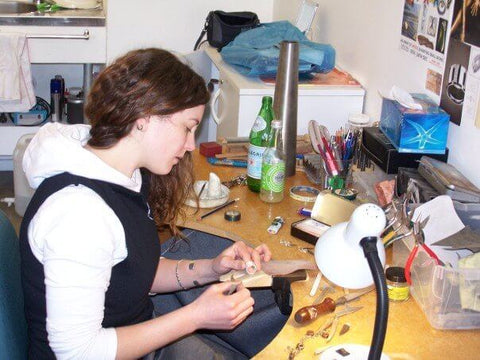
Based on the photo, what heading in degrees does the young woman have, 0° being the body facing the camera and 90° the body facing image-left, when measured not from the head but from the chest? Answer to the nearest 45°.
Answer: approximately 270°

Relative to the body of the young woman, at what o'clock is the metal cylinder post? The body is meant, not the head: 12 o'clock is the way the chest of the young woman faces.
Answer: The metal cylinder post is roughly at 10 o'clock from the young woman.

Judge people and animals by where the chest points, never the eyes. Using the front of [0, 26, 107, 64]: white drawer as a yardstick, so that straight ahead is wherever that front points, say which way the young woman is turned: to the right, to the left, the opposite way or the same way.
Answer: to the left

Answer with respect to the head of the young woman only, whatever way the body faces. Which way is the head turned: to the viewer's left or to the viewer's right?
to the viewer's right

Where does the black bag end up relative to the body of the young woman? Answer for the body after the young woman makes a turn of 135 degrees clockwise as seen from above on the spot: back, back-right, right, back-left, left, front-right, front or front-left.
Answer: back-right

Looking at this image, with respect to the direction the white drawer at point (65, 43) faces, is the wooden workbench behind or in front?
in front

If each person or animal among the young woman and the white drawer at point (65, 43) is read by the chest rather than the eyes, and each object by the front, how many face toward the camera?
1

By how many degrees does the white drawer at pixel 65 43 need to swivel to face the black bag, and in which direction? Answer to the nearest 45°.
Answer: approximately 45° to its left

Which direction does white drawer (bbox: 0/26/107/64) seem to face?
toward the camera

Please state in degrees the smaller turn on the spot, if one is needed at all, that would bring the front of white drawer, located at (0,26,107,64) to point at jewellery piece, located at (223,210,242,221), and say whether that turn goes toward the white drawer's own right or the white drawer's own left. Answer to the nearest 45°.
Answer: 0° — it already faces it

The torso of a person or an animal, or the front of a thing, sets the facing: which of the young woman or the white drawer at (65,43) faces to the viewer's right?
the young woman
